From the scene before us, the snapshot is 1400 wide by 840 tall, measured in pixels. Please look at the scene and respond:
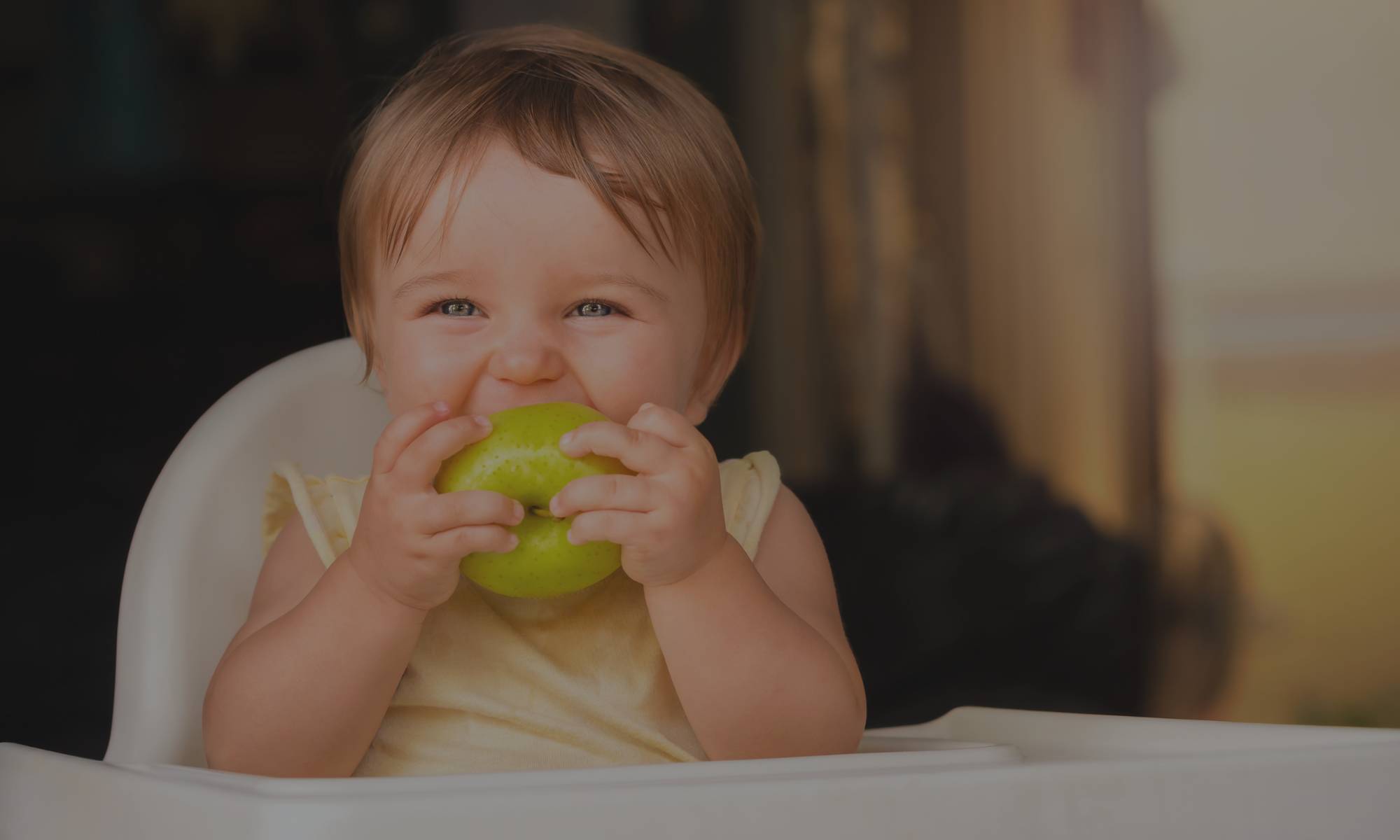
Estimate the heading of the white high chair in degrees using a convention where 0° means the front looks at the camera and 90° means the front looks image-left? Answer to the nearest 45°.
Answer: approximately 315°

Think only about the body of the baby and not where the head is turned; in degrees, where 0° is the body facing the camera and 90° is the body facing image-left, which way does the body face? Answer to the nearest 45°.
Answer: approximately 0°
